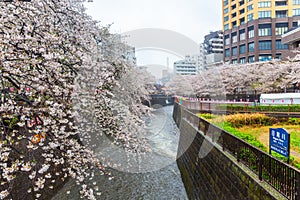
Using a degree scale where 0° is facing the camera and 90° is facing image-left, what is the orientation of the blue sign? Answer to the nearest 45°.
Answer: approximately 45°

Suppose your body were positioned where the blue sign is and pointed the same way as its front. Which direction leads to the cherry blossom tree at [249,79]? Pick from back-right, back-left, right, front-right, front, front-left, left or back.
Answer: back-right

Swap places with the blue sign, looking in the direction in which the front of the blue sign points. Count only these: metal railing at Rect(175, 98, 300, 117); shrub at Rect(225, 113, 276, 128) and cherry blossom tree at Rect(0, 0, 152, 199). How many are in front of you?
1

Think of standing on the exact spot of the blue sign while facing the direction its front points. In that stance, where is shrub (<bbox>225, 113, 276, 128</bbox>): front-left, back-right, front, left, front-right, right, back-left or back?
back-right

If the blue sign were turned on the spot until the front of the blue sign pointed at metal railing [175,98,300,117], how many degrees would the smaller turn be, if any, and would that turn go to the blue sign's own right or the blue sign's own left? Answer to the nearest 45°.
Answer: approximately 135° to the blue sign's own right
